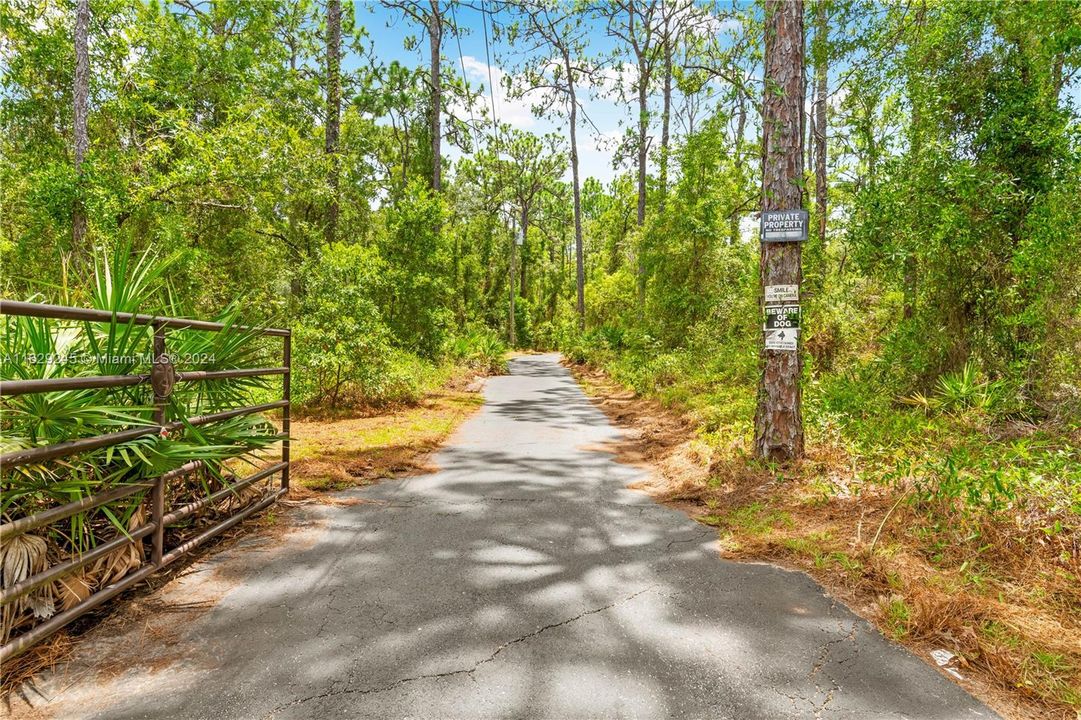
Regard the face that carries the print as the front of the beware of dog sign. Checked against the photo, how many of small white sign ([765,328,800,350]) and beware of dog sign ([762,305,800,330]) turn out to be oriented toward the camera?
2

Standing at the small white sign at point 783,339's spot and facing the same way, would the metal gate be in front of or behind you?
in front

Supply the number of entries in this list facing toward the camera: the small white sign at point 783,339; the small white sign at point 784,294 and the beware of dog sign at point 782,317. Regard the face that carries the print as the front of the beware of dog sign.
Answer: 3

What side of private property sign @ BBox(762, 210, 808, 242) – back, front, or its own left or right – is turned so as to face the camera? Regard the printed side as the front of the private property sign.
front

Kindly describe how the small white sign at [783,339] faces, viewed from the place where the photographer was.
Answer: facing the viewer

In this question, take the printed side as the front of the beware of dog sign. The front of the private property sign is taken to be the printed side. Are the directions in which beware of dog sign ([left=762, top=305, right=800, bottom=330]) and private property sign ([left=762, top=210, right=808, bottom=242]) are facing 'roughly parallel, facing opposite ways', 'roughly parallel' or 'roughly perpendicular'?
roughly parallel

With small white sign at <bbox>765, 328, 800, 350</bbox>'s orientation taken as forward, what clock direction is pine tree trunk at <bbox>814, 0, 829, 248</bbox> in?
The pine tree trunk is roughly at 6 o'clock from the small white sign.

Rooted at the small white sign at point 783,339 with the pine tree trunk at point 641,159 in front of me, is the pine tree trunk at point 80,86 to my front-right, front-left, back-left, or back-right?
front-left

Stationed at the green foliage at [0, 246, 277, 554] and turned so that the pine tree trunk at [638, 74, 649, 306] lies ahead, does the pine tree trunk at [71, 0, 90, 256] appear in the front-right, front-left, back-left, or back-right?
front-left

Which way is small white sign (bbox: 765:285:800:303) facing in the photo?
toward the camera

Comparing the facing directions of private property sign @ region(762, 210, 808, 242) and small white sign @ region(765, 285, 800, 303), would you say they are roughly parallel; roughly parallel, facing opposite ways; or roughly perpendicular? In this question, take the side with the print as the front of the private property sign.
roughly parallel
